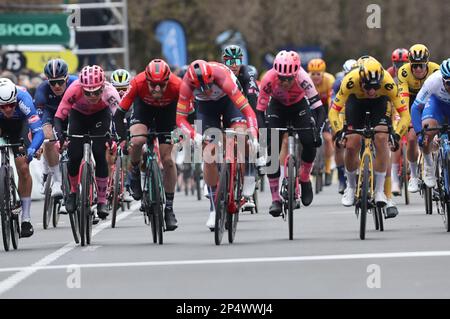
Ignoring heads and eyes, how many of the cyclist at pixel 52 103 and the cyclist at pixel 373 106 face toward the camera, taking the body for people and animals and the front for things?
2

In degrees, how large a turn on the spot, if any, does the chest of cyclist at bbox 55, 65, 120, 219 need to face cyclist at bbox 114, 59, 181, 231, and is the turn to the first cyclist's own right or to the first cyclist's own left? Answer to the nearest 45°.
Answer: approximately 45° to the first cyclist's own left

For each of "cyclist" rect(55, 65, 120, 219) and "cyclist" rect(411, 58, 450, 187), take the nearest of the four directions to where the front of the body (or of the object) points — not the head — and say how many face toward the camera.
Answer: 2

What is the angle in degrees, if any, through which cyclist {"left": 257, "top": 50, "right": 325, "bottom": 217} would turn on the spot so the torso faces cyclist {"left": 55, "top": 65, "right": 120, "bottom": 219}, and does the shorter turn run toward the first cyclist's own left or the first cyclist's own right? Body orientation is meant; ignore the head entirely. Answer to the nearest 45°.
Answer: approximately 90° to the first cyclist's own right

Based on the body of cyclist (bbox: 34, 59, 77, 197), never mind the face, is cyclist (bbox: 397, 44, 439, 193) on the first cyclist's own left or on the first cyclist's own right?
on the first cyclist's own left
